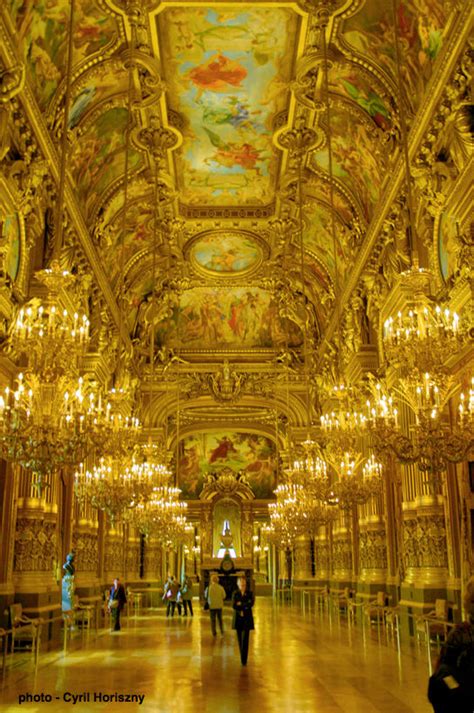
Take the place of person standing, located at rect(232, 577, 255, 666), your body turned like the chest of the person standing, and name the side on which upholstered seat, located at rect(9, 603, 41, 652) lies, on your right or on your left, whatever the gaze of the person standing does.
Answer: on your right

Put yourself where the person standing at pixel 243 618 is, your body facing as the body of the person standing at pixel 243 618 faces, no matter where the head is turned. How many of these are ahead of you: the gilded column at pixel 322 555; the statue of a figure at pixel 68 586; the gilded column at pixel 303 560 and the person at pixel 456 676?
1

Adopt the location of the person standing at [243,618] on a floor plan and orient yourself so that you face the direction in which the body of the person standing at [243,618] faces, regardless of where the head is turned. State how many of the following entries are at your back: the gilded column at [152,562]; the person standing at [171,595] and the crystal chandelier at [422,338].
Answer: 2

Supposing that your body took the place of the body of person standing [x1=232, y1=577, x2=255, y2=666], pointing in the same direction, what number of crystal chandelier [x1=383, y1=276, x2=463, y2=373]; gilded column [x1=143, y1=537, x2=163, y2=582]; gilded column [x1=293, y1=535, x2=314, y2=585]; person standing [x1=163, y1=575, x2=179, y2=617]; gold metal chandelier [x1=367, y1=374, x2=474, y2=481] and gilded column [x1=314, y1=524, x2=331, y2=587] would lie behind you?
4

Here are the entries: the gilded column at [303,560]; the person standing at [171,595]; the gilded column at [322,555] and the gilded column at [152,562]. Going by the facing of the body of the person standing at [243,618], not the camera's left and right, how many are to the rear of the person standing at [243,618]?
4

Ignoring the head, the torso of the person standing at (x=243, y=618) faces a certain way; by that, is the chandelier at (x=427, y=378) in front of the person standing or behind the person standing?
in front

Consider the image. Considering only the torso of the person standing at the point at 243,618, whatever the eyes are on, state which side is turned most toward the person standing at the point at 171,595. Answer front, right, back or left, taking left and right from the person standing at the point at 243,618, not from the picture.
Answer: back

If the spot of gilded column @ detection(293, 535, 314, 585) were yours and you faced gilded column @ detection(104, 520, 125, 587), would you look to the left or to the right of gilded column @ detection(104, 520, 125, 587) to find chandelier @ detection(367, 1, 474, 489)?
left

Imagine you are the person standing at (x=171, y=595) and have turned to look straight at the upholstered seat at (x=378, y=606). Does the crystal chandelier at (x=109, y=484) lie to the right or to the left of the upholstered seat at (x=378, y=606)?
right

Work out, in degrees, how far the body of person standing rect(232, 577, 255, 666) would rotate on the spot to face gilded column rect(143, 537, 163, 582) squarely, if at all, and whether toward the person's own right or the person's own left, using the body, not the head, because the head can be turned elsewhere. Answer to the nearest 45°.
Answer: approximately 180°

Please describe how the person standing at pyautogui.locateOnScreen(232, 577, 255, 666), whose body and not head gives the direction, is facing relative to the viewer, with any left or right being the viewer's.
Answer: facing the viewer

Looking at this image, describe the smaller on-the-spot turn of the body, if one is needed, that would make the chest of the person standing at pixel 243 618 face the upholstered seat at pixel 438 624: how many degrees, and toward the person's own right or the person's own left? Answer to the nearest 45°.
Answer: approximately 90° to the person's own left

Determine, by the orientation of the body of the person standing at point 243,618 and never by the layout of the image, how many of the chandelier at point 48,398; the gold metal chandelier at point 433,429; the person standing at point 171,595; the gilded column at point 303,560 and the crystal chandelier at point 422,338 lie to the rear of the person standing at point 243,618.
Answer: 2

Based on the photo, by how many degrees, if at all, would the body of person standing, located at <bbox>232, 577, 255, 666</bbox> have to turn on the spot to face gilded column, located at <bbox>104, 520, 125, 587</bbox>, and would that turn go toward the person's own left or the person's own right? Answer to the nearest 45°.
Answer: approximately 180°

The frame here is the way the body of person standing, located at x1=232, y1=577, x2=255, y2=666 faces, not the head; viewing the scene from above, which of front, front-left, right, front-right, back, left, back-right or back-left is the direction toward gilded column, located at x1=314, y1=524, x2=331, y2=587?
back

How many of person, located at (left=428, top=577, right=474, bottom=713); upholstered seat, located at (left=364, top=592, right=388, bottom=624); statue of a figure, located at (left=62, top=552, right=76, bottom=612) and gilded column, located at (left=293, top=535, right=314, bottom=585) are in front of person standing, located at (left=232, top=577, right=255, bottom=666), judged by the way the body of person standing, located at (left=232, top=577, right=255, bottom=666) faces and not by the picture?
1

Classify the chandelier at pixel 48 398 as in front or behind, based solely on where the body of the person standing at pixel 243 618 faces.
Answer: in front

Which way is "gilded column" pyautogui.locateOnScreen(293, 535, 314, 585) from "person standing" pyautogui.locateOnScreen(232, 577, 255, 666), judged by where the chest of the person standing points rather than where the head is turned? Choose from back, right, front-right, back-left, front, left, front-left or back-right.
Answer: back
